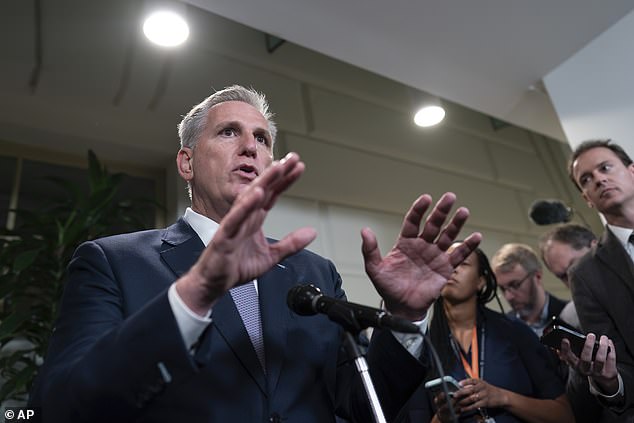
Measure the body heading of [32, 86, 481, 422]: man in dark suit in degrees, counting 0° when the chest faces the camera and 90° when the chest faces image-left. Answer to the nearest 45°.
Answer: approximately 315°

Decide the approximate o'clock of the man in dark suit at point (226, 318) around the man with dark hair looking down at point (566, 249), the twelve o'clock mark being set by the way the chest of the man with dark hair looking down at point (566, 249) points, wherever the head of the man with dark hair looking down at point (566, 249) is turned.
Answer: the man in dark suit at point (226, 318) is roughly at 11 o'clock from the man with dark hair looking down at point (566, 249).
